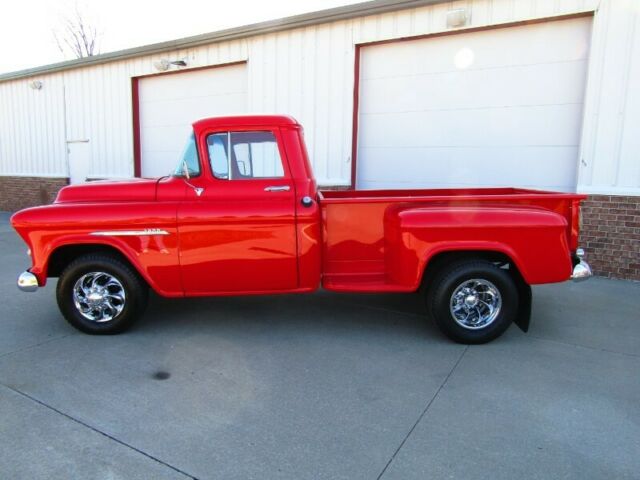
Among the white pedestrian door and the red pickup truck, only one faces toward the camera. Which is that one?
the white pedestrian door

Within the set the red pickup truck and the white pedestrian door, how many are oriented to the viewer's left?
1

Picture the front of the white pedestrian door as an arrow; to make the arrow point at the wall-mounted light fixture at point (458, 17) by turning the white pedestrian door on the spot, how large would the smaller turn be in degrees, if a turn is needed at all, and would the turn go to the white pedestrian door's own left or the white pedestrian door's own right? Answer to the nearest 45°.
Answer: approximately 45° to the white pedestrian door's own left

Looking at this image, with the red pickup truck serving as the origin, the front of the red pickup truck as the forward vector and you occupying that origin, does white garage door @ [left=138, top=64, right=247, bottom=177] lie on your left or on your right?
on your right

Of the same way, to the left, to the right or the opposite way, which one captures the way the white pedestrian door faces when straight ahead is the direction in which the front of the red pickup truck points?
to the left

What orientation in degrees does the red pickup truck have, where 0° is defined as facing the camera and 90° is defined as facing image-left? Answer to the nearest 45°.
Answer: approximately 90°

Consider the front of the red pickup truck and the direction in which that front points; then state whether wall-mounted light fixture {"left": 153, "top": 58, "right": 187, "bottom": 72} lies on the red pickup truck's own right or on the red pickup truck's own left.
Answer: on the red pickup truck's own right

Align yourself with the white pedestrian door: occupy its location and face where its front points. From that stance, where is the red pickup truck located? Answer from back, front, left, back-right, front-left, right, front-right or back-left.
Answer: front

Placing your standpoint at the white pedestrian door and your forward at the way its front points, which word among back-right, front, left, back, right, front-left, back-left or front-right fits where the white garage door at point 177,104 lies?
front-left

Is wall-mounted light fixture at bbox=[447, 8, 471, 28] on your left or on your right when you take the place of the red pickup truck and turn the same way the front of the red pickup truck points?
on your right

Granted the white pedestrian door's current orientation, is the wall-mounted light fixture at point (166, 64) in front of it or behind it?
in front

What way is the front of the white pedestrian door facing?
toward the camera
